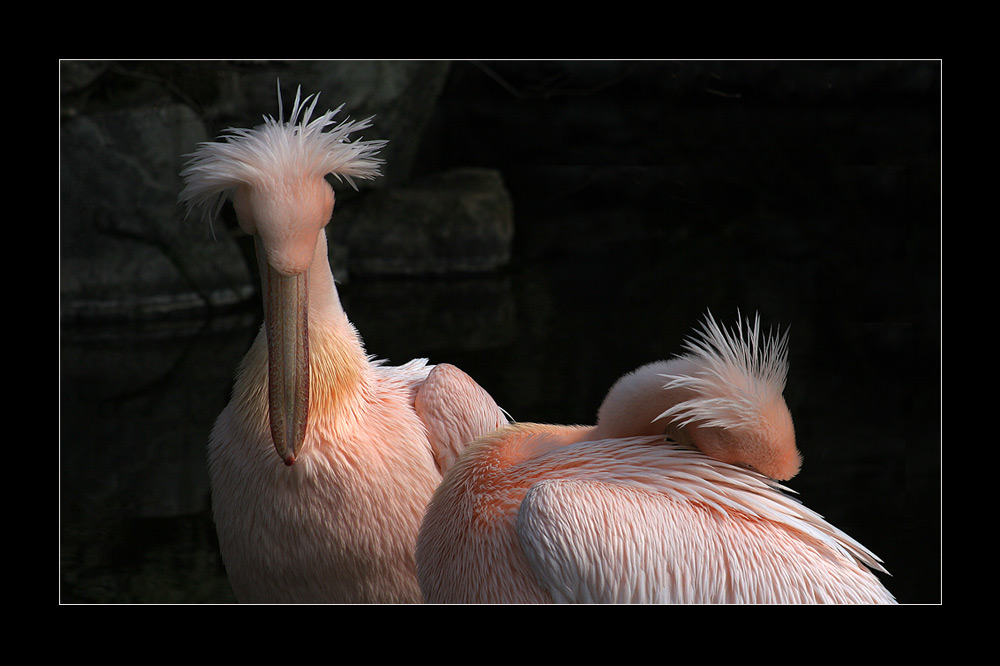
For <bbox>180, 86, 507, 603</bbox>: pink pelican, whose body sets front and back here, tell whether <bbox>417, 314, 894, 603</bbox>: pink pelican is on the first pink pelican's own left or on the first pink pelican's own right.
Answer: on the first pink pelican's own left

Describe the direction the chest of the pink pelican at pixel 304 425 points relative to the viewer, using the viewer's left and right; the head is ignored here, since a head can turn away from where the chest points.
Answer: facing the viewer

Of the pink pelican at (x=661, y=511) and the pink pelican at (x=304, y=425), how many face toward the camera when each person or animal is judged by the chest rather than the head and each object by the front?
1

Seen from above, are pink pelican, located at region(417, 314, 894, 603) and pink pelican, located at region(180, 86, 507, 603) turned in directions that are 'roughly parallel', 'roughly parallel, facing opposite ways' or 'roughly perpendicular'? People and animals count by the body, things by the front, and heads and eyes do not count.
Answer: roughly perpendicular

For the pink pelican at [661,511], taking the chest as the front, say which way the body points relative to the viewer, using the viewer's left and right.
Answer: facing to the left of the viewer

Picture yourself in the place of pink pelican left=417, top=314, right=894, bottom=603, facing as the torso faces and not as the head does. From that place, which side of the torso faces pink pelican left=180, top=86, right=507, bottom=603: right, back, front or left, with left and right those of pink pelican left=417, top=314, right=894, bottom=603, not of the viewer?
front
